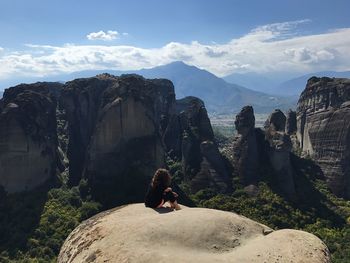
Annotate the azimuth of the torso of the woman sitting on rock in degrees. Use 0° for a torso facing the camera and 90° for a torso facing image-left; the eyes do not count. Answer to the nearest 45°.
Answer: approximately 270°
